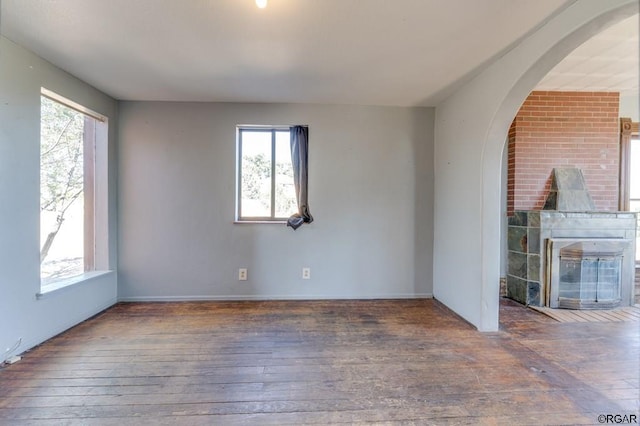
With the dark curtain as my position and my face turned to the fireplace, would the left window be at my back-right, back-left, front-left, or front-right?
back-right

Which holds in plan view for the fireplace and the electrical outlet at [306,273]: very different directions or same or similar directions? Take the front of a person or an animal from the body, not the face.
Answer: same or similar directions

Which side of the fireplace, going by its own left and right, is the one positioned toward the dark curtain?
right

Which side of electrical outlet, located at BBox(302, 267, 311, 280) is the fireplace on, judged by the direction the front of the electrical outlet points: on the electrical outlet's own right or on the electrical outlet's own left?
on the electrical outlet's own left

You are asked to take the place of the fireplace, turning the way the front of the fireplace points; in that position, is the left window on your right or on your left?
on your right

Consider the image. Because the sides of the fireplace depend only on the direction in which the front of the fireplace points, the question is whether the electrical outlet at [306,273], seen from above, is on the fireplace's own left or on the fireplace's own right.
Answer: on the fireplace's own right

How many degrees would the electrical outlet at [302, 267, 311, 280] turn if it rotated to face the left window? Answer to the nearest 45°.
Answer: approximately 90° to its right

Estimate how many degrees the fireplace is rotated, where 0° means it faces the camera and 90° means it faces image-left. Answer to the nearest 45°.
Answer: approximately 315°

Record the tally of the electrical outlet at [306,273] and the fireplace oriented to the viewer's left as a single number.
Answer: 0

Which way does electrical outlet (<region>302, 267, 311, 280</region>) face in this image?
toward the camera
